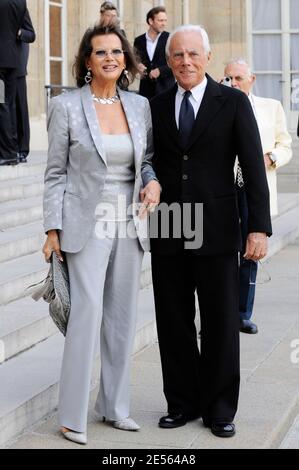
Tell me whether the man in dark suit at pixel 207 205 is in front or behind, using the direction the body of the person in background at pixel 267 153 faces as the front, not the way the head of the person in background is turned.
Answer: in front

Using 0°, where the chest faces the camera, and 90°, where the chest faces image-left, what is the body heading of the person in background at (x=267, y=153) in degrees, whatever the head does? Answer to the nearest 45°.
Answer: approximately 45°

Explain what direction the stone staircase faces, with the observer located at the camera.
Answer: facing the viewer and to the right of the viewer

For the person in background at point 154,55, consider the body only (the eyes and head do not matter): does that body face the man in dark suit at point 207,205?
yes

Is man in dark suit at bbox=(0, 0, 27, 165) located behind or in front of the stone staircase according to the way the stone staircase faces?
behind

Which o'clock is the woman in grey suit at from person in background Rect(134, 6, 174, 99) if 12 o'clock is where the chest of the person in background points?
The woman in grey suit is roughly at 12 o'clock from the person in background.

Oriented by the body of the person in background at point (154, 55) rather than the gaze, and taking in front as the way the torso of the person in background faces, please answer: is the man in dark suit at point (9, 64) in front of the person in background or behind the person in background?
in front

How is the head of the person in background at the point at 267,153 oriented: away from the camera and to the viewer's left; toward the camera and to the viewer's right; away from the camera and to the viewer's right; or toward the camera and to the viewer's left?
toward the camera and to the viewer's left

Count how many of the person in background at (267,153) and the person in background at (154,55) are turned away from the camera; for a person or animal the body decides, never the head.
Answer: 0

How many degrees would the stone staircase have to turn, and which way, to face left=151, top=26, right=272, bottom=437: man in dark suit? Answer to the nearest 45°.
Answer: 0° — it already faces them
